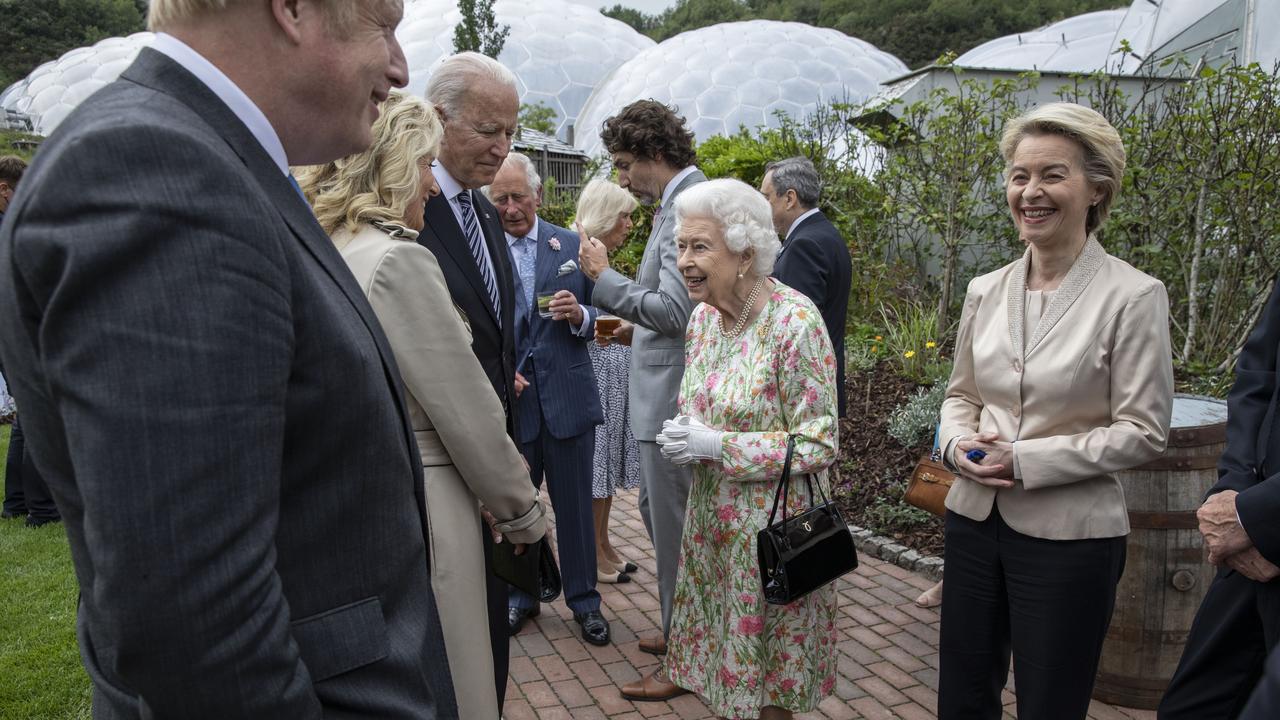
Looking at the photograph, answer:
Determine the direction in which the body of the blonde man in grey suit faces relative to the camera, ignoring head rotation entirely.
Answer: to the viewer's right

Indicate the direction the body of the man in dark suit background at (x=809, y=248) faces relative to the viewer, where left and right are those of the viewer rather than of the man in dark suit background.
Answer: facing to the left of the viewer

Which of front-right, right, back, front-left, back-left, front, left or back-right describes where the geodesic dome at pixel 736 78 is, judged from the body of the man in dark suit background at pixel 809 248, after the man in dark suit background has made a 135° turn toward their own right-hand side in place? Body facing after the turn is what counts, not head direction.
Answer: front-left

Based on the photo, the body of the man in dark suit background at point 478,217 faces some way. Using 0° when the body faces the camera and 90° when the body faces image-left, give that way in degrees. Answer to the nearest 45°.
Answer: approximately 315°

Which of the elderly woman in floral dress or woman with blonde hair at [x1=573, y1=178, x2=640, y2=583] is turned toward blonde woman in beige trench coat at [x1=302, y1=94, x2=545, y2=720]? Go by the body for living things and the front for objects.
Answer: the elderly woman in floral dress

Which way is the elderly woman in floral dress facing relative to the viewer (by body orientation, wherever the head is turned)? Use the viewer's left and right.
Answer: facing the viewer and to the left of the viewer

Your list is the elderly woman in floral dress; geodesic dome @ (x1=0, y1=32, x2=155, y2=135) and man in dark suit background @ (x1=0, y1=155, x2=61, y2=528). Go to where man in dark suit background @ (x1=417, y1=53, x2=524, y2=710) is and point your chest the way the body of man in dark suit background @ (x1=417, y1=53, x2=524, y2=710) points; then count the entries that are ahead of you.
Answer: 1

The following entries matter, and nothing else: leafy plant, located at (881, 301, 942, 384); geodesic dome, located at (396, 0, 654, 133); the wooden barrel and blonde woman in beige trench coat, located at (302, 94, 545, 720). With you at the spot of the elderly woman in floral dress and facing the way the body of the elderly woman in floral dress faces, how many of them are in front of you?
1
